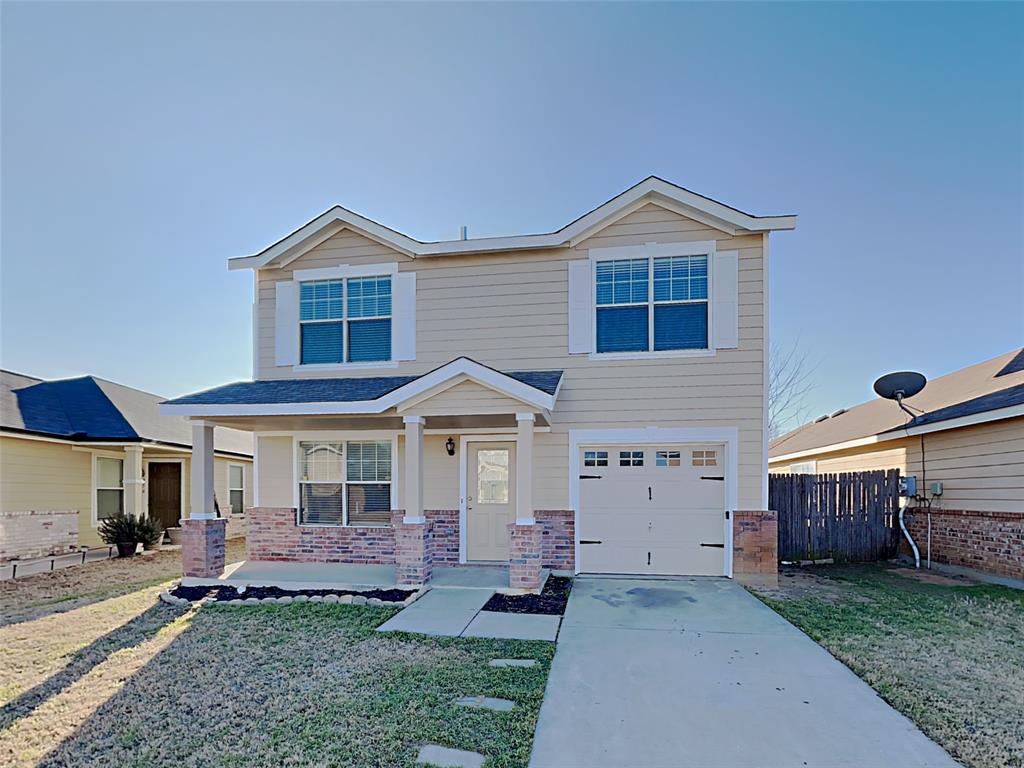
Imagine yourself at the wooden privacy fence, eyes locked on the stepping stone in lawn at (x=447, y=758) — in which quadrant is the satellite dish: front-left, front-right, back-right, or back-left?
back-left

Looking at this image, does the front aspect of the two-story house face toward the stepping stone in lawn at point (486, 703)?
yes

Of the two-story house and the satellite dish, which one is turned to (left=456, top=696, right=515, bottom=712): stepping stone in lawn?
the two-story house

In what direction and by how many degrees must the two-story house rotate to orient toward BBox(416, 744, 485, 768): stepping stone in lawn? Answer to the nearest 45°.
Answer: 0° — it already faces it

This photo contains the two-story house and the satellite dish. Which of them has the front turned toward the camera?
the two-story house

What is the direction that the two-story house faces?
toward the camera

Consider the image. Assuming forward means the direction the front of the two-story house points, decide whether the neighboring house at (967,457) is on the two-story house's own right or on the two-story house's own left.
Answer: on the two-story house's own left
